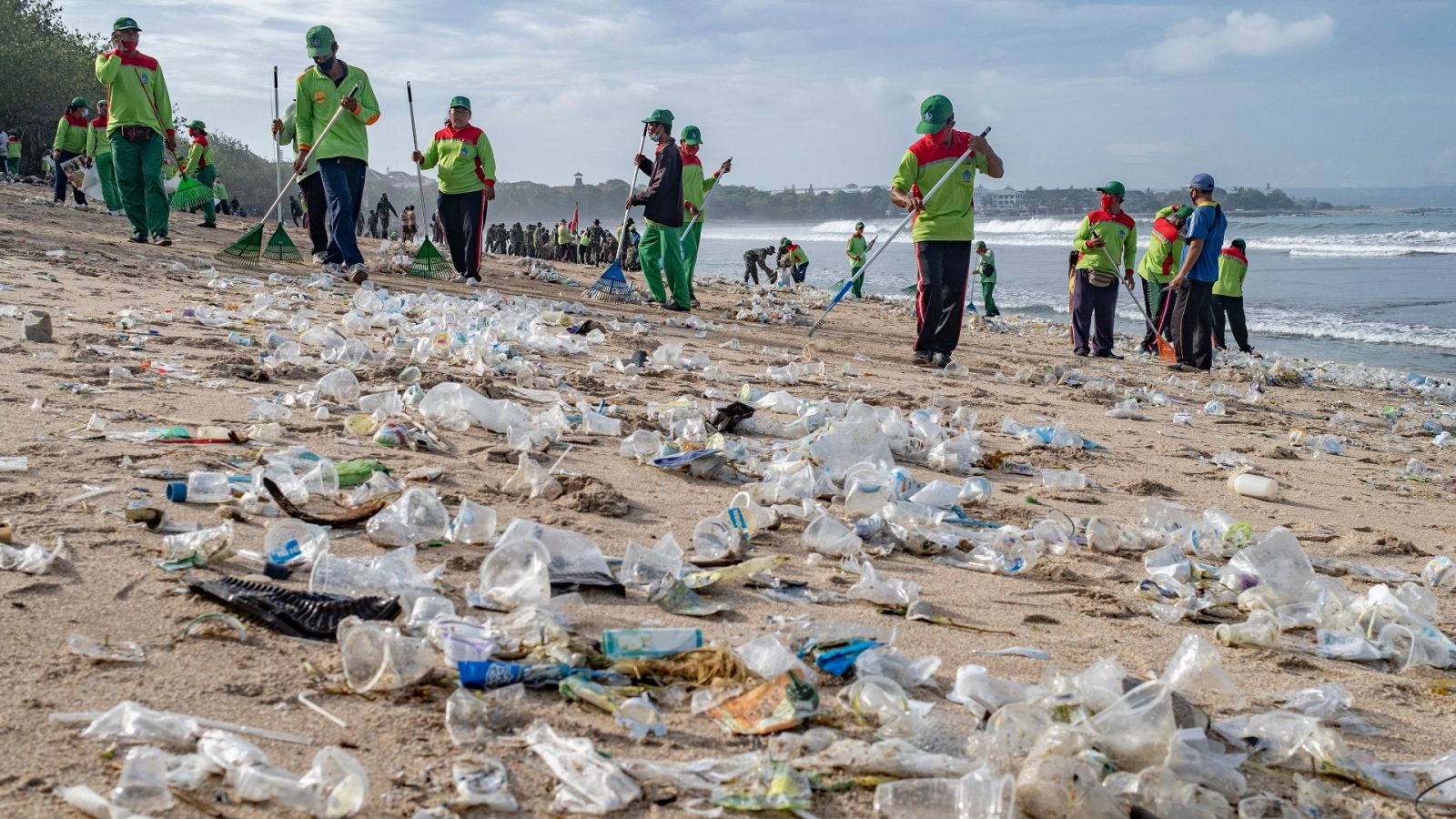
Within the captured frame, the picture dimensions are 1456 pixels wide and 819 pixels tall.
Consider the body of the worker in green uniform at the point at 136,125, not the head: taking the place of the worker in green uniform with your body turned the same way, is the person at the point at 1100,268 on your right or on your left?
on your left

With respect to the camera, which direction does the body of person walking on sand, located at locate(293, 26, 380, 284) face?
toward the camera

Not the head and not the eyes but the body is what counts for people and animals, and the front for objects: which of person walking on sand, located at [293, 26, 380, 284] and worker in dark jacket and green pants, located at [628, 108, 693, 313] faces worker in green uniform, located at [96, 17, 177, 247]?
worker in dark jacket and green pants, located at [628, 108, 693, 313]

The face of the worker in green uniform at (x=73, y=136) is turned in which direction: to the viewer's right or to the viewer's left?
to the viewer's right

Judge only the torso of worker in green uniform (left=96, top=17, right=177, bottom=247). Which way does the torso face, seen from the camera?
toward the camera

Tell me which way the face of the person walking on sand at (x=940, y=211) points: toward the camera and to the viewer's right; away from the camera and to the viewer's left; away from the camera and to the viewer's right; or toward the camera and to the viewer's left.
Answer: toward the camera and to the viewer's left

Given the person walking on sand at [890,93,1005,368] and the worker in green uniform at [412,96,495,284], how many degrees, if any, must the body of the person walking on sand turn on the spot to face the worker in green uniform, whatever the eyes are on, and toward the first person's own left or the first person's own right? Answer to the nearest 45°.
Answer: approximately 135° to the first person's own right

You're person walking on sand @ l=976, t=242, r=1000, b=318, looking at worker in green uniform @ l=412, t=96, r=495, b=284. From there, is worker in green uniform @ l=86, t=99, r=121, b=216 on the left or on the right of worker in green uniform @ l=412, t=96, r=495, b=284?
right

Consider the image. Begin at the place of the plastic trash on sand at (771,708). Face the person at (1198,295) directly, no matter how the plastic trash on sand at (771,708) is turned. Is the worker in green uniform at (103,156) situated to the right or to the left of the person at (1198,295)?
left

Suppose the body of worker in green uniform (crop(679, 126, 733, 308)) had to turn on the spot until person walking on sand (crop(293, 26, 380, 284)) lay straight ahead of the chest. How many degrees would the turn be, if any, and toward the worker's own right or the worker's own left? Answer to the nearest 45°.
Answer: approximately 90° to the worker's own right

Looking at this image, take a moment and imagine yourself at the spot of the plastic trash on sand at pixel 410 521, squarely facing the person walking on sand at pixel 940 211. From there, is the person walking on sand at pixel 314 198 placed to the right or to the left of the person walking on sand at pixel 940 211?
left

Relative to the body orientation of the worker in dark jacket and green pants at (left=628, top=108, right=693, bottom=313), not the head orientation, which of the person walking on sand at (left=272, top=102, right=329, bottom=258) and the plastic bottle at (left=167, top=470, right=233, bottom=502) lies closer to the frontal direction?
the person walking on sand

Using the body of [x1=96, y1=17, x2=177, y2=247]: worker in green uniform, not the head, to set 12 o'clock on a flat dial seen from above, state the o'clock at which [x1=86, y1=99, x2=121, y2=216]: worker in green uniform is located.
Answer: [x1=86, y1=99, x2=121, y2=216]: worker in green uniform is roughly at 6 o'clock from [x1=96, y1=17, x2=177, y2=247]: worker in green uniform.
